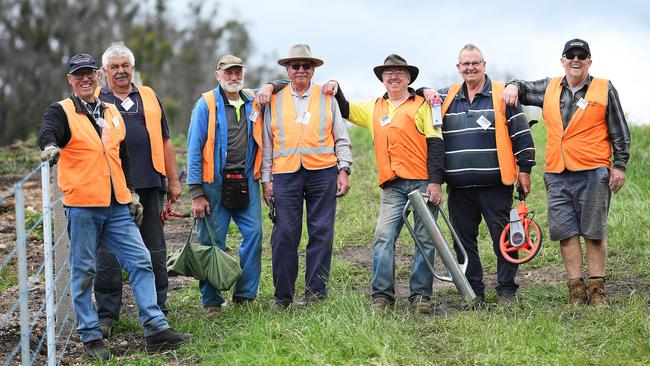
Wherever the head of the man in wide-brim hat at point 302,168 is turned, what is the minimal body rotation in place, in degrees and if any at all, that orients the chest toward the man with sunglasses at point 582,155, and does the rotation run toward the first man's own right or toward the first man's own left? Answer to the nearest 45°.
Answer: approximately 90° to the first man's own left

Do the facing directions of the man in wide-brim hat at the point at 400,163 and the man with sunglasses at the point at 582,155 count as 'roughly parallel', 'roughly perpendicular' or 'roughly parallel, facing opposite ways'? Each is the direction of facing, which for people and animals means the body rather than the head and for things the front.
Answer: roughly parallel

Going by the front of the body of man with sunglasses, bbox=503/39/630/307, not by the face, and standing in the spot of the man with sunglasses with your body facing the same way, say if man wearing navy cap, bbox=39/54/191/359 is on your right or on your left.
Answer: on your right

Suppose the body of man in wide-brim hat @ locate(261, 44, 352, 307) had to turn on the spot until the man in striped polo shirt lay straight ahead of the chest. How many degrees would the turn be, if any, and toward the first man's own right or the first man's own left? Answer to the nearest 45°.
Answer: approximately 90° to the first man's own left

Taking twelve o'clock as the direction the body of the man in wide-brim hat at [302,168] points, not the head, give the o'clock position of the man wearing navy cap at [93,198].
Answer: The man wearing navy cap is roughly at 2 o'clock from the man in wide-brim hat.

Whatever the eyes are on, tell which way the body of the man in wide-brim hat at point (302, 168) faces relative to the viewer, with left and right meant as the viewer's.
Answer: facing the viewer

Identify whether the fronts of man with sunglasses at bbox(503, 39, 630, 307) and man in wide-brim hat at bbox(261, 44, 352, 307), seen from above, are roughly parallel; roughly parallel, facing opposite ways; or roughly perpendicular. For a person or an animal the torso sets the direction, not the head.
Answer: roughly parallel

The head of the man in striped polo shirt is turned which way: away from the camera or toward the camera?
toward the camera

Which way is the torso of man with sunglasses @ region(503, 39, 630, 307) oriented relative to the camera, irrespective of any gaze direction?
toward the camera

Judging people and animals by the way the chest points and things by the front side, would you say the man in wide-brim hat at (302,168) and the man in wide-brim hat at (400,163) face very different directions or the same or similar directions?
same or similar directions

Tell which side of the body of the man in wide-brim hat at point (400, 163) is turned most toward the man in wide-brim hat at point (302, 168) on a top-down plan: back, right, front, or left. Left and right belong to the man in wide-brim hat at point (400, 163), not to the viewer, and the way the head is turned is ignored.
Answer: right

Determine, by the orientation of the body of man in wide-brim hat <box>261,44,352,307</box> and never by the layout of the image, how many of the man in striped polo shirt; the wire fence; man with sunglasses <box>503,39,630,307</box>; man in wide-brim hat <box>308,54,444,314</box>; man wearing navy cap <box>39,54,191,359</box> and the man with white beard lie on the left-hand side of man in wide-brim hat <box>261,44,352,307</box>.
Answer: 3

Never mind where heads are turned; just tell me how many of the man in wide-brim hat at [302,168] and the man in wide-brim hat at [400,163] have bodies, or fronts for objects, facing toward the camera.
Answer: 2

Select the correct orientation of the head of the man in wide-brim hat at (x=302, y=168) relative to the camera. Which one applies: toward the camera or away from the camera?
toward the camera
